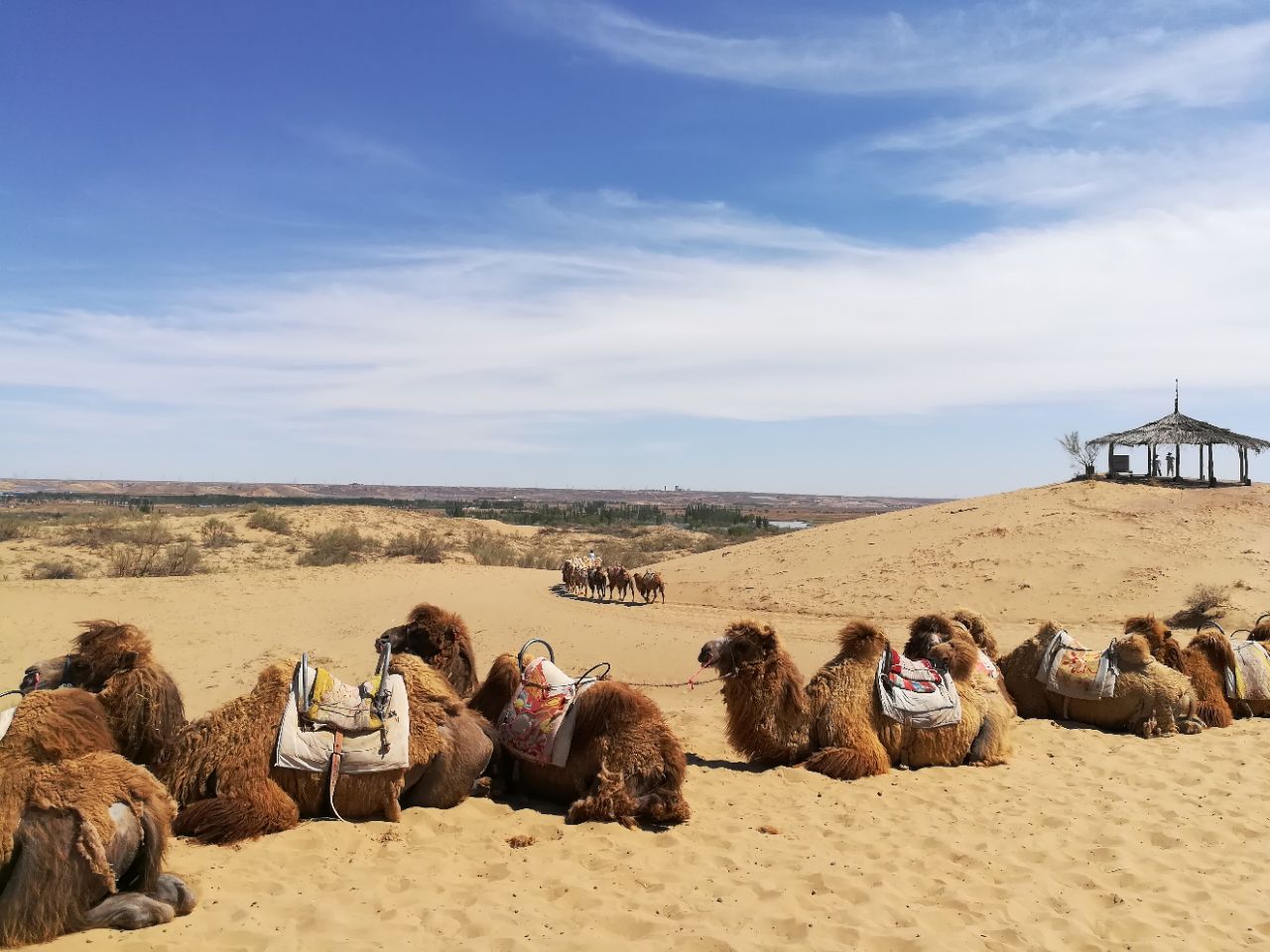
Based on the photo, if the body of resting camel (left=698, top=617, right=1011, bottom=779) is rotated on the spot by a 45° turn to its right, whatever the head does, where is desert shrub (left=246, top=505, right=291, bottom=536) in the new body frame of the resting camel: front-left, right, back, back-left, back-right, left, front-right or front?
front

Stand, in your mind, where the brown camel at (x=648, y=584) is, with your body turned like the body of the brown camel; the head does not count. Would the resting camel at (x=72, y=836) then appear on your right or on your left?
on your left

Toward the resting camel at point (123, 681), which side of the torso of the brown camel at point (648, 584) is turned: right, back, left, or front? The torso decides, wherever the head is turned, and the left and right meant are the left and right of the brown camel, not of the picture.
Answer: left

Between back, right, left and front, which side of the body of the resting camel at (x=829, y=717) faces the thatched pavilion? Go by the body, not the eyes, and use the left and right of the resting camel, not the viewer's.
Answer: right

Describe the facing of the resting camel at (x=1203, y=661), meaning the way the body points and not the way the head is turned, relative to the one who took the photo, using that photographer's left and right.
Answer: facing to the left of the viewer

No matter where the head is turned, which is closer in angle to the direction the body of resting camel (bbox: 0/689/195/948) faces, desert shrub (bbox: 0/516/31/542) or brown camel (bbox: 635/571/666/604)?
the desert shrub

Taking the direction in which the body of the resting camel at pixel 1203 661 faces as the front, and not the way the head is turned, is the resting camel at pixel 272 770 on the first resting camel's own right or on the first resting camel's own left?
on the first resting camel's own left

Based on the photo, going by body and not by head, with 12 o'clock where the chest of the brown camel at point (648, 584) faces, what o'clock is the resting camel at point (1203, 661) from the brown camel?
The resting camel is roughly at 8 o'clock from the brown camel.

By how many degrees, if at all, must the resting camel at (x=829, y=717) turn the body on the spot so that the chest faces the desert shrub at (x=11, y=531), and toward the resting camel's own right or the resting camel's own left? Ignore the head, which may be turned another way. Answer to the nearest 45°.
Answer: approximately 45° to the resting camel's own right

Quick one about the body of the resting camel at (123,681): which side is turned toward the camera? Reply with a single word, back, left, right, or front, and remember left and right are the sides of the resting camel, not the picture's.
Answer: left

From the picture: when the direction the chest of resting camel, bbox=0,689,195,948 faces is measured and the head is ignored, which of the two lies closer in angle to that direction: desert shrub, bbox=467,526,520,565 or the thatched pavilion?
the desert shrub

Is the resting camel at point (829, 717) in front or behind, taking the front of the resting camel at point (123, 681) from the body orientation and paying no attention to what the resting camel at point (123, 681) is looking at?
behind

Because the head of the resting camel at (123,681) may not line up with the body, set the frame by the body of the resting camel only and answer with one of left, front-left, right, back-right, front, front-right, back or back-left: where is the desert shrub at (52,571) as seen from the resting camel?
right
